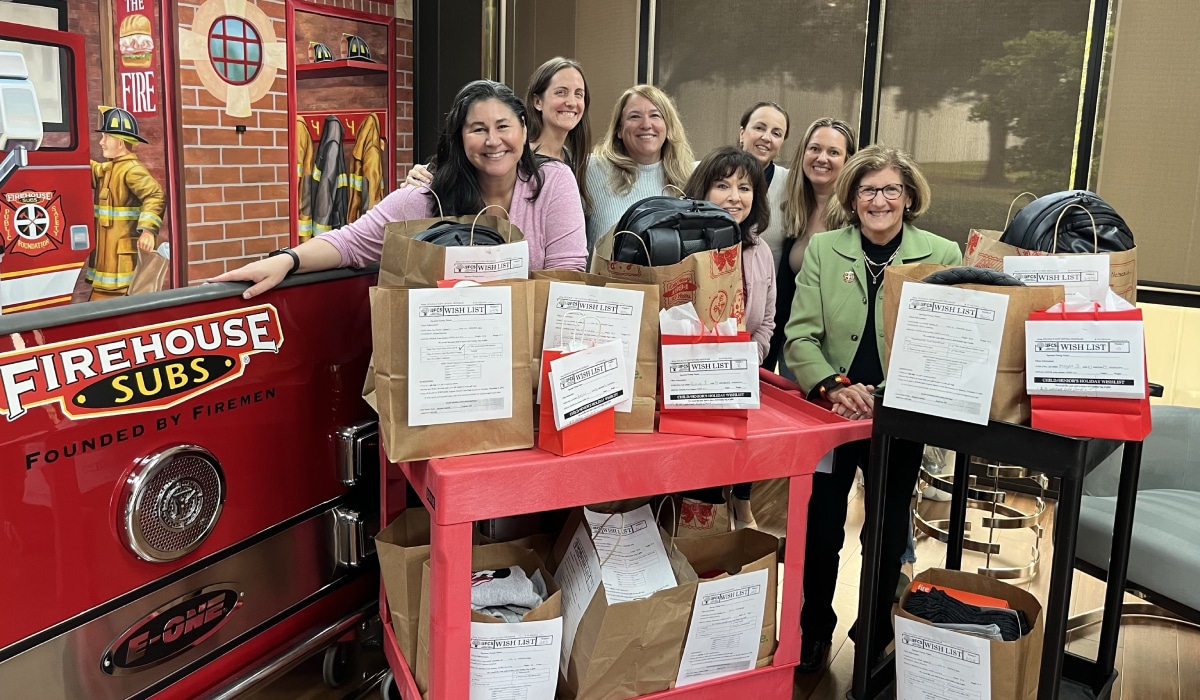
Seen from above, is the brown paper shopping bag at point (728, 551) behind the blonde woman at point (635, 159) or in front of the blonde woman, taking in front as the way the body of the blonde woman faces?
in front

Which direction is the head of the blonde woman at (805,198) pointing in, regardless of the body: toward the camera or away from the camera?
toward the camera

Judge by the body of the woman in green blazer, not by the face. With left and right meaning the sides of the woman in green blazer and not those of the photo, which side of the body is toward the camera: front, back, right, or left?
front

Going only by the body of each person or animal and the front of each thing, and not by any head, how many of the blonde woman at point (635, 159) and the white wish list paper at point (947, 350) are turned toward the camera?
2

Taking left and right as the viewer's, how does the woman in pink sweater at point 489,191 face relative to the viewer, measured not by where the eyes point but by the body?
facing the viewer

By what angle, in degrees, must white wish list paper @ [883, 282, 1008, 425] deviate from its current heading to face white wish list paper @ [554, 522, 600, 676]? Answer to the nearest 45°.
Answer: approximately 90° to its right

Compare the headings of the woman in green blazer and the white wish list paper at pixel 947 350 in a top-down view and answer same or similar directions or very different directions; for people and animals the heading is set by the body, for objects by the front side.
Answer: same or similar directions

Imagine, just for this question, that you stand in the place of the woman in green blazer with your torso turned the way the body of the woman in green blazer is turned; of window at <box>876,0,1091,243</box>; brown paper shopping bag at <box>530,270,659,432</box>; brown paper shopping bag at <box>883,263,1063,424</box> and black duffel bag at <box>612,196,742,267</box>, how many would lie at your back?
1

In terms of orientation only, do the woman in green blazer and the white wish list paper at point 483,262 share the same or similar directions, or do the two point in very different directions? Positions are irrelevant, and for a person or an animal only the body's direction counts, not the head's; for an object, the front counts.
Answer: same or similar directions

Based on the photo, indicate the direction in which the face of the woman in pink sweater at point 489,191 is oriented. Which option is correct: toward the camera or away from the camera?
toward the camera

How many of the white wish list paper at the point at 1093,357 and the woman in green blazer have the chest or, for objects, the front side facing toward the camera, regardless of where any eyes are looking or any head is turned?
2

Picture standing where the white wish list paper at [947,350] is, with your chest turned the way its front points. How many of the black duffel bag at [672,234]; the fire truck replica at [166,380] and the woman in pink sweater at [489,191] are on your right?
3

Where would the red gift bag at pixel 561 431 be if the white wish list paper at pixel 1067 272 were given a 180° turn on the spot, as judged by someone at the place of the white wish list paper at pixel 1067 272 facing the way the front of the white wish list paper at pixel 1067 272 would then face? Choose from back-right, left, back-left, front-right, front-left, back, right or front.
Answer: back-left
